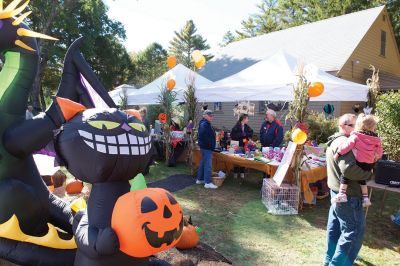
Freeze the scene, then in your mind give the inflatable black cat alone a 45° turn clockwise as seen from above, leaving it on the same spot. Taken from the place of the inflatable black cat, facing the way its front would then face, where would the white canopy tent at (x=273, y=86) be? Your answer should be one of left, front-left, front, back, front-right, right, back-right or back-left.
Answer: back-left

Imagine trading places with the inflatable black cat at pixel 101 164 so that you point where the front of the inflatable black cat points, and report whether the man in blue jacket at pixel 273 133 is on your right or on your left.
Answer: on your left

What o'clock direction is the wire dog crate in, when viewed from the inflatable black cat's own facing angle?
The wire dog crate is roughly at 9 o'clock from the inflatable black cat.

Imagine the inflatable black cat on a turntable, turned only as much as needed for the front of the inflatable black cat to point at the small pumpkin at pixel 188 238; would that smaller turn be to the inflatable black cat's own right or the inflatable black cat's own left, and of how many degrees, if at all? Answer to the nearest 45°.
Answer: approximately 90° to the inflatable black cat's own left

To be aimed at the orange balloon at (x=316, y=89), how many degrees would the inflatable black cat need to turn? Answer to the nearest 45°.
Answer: approximately 90° to its left

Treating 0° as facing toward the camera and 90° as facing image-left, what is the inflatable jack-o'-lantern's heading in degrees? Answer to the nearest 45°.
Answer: approximately 315°

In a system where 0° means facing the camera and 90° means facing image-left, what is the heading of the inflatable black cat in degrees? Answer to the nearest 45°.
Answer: approximately 315°

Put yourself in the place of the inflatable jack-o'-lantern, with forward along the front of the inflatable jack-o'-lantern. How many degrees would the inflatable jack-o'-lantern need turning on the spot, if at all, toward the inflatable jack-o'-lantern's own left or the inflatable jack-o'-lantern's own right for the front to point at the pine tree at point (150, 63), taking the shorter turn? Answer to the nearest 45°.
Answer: approximately 135° to the inflatable jack-o'-lantern's own left
